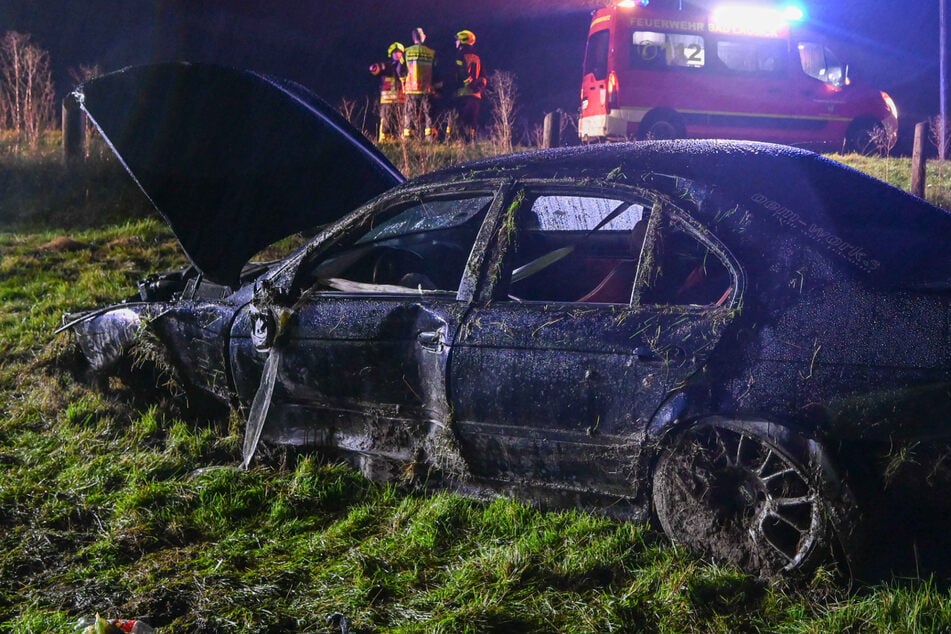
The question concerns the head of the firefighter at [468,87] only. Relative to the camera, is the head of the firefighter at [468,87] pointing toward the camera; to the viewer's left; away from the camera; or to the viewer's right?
to the viewer's left

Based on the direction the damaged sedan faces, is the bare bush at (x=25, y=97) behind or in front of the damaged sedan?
in front

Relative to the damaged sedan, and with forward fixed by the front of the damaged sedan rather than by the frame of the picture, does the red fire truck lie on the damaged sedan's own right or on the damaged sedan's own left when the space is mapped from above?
on the damaged sedan's own right

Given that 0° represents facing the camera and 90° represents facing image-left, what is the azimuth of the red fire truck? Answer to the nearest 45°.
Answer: approximately 270°

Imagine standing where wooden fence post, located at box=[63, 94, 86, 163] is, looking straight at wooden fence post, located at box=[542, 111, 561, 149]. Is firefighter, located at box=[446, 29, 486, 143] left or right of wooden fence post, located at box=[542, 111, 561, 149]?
left

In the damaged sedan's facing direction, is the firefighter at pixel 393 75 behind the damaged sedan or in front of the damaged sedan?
in front

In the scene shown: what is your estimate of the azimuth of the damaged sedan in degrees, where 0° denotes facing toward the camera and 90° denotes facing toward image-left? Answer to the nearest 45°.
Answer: approximately 135°

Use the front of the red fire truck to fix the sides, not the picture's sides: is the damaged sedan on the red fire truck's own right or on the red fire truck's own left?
on the red fire truck's own right

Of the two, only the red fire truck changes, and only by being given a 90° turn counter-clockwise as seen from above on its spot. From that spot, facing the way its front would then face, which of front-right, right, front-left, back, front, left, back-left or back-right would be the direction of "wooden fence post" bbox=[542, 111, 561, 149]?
back-left
